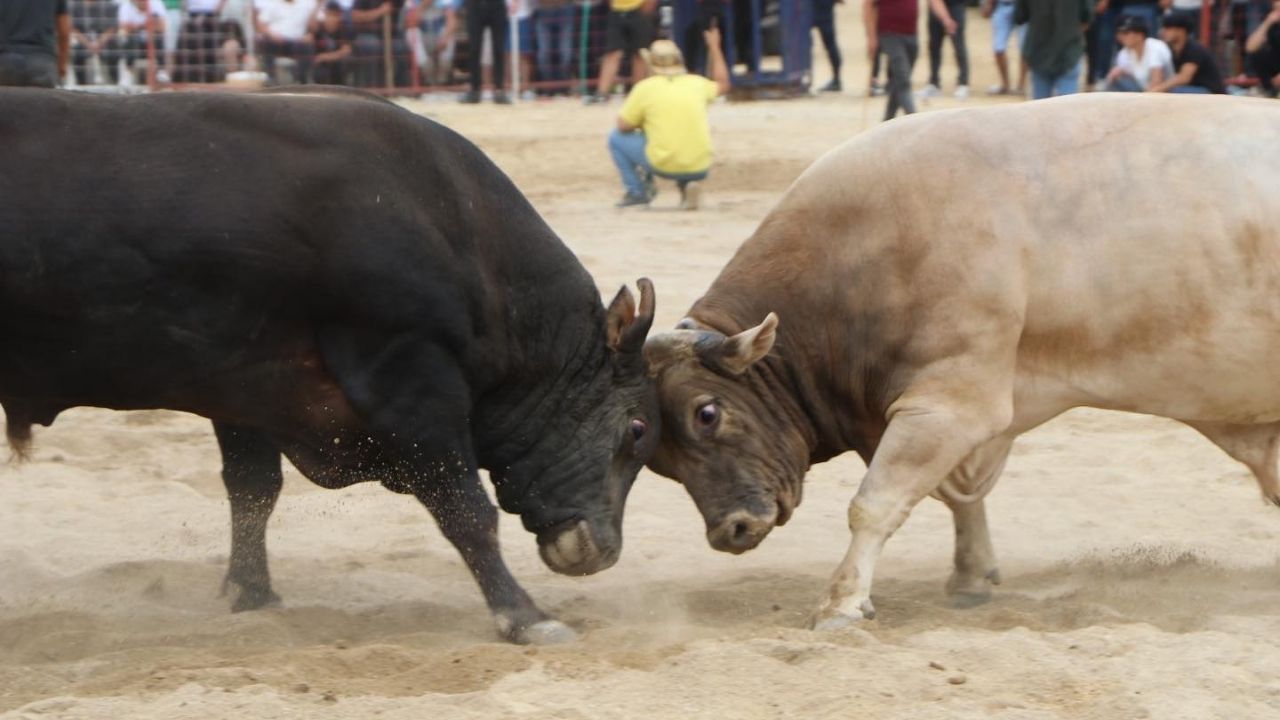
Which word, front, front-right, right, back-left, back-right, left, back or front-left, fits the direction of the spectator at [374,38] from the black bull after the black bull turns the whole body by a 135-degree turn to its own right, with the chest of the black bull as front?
back-right

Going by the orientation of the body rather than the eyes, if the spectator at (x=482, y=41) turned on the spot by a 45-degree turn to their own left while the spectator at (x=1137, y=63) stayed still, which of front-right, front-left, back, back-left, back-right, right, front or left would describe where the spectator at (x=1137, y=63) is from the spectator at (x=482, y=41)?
front

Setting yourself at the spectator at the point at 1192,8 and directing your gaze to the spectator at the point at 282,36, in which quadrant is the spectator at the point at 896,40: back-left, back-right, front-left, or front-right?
front-left

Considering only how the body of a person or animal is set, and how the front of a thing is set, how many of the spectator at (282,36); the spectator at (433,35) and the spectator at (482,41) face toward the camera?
3

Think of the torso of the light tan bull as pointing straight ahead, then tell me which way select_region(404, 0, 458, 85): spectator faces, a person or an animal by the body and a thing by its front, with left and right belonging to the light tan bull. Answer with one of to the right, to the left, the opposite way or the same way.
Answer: to the left

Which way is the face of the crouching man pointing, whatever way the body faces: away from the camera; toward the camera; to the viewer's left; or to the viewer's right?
away from the camera

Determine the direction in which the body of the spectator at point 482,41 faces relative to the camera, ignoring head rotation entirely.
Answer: toward the camera

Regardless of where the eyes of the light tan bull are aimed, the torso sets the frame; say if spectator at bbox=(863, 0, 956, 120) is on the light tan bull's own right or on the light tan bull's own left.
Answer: on the light tan bull's own right

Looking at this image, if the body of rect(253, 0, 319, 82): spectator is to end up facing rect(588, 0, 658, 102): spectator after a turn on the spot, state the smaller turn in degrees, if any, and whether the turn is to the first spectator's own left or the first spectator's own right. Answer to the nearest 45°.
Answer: approximately 90° to the first spectator's own left

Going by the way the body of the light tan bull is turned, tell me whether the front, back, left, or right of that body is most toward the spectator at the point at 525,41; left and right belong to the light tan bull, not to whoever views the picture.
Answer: right

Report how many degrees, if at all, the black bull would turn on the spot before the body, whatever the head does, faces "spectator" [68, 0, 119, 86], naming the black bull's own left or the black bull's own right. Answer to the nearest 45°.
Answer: approximately 90° to the black bull's own left

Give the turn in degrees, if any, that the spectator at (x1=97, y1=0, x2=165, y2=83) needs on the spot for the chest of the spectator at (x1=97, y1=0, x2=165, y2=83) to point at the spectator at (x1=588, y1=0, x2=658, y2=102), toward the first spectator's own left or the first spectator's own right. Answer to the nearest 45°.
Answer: approximately 90° to the first spectator's own left

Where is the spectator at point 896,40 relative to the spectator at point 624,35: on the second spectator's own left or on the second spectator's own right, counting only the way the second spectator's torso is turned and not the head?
on the second spectator's own left

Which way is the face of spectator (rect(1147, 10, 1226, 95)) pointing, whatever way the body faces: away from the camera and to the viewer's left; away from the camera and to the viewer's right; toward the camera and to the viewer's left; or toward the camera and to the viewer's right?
toward the camera and to the viewer's left

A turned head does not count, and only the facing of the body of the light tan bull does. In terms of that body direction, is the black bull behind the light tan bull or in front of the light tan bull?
in front

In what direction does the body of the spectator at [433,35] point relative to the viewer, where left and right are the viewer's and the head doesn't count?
facing the viewer

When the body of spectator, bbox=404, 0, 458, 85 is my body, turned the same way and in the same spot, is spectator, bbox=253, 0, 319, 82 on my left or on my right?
on my right

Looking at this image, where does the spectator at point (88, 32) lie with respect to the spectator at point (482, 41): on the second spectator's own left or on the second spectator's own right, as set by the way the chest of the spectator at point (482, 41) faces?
on the second spectator's own right

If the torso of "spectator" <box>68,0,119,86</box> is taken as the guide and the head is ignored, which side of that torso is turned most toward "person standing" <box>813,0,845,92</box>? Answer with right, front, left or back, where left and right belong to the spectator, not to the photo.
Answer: left

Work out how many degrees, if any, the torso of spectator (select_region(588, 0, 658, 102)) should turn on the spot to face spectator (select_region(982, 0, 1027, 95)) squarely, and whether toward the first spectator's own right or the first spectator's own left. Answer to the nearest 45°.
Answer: approximately 135° to the first spectator's own left

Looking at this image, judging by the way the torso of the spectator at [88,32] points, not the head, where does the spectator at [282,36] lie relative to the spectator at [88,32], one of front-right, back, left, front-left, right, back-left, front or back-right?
left

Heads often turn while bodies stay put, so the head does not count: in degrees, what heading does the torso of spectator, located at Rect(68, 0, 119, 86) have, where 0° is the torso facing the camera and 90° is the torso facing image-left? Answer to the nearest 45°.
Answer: approximately 0°

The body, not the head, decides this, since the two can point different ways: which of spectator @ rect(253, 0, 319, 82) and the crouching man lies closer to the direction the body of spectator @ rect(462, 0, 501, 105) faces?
the crouching man
